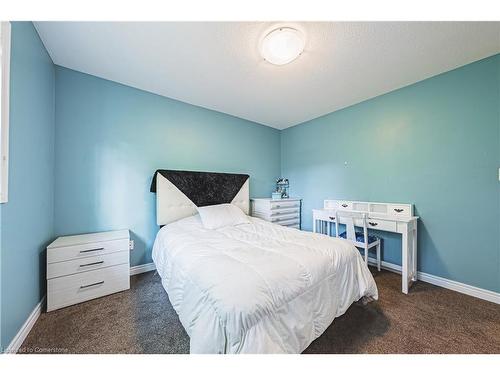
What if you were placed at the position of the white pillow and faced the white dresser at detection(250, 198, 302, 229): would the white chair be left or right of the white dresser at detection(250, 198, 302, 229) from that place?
right

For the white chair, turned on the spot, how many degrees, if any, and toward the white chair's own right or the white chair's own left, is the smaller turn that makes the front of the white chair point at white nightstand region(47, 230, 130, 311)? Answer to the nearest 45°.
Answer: approximately 180°

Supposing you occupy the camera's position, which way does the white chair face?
facing away from the viewer and to the right of the viewer

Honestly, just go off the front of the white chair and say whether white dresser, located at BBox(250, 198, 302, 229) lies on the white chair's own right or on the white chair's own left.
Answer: on the white chair's own left

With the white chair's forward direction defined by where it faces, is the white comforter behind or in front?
behind

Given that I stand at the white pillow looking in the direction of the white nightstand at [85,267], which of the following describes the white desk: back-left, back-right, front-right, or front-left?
back-left

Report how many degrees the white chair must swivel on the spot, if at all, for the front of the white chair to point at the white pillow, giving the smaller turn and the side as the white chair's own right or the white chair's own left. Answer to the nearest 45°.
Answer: approximately 180°
